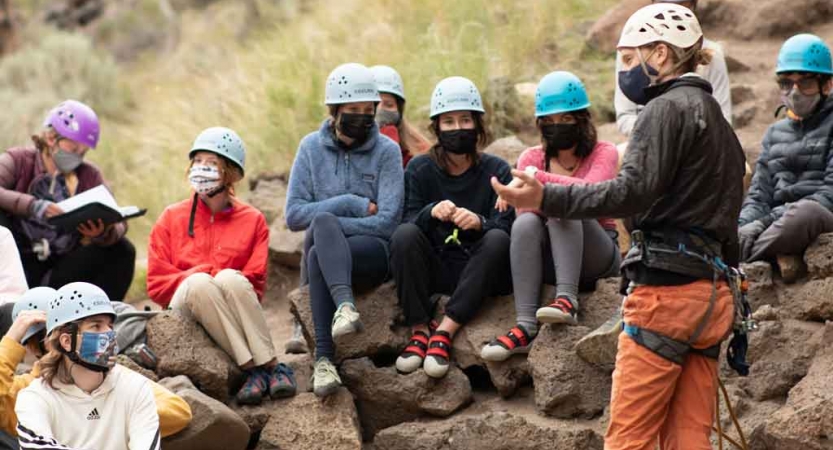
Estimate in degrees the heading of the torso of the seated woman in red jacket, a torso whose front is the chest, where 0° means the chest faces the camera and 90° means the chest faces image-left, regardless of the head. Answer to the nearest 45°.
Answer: approximately 0°

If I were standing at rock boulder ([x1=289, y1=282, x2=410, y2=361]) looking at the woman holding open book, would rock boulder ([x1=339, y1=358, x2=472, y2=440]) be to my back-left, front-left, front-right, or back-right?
back-left

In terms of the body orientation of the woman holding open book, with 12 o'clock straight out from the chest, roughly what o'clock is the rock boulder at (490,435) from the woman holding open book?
The rock boulder is roughly at 12 o'clock from the woman holding open book.

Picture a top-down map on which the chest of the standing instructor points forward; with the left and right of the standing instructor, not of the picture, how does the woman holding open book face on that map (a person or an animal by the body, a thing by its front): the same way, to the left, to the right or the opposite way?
the opposite way

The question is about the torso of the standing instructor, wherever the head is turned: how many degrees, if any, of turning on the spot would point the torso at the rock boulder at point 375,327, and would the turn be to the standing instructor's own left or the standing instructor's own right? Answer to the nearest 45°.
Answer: approximately 45° to the standing instructor's own right

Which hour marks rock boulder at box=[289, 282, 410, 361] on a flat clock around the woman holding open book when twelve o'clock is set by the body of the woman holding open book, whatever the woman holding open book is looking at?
The rock boulder is roughly at 12 o'clock from the woman holding open book.

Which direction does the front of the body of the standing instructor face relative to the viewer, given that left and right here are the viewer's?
facing to the left of the viewer
